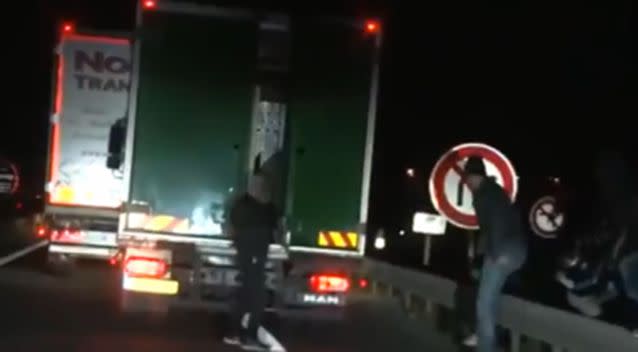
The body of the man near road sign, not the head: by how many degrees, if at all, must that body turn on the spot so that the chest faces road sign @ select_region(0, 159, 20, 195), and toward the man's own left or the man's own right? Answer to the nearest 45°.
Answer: approximately 45° to the man's own right

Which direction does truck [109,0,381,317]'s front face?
away from the camera

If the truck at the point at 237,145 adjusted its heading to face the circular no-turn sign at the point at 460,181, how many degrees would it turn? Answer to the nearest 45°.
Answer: approximately 135° to its right

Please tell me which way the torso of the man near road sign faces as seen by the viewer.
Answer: to the viewer's left

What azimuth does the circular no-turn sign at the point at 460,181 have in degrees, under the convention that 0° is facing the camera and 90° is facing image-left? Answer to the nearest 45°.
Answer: approximately 0°

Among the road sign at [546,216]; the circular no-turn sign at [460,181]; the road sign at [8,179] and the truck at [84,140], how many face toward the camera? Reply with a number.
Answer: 3

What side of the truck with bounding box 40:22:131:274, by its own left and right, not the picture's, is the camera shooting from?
back
